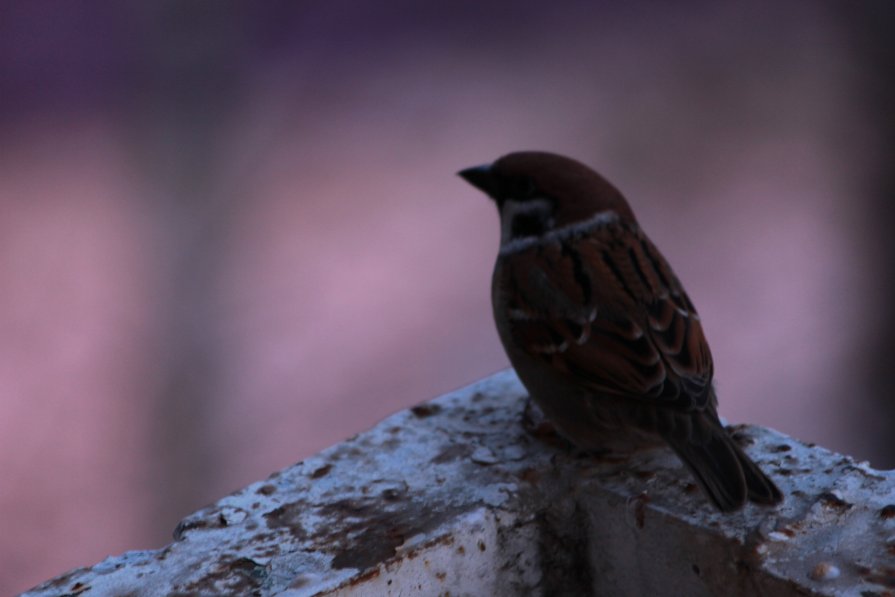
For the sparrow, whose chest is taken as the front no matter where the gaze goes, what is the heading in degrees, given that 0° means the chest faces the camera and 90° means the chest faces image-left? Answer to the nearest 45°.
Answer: approximately 135°
